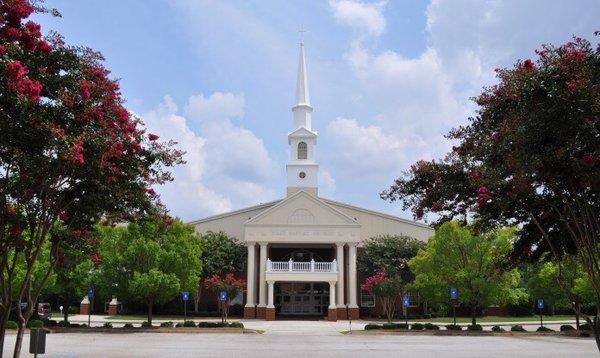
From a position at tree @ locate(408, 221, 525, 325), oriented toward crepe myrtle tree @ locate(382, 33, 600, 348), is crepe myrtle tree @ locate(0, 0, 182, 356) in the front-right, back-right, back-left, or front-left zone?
front-right

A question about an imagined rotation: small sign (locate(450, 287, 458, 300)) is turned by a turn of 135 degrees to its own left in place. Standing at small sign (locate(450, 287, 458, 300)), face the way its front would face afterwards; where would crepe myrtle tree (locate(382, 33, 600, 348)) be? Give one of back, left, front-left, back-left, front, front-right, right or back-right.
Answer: back-right

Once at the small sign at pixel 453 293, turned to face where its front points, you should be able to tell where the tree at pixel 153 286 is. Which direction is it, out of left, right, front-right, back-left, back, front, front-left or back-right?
right

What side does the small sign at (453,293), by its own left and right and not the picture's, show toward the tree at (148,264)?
right

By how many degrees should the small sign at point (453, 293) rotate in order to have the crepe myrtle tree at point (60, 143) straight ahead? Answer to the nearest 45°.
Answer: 0° — it already faces it

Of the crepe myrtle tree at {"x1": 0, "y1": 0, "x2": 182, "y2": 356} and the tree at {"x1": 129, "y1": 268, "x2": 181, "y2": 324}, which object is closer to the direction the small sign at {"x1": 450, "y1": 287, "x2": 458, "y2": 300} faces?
the crepe myrtle tree

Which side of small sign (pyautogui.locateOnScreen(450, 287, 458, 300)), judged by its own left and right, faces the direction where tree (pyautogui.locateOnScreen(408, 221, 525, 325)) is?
back

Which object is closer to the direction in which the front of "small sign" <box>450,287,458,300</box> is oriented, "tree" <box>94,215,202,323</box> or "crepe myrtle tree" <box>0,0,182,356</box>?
the crepe myrtle tree

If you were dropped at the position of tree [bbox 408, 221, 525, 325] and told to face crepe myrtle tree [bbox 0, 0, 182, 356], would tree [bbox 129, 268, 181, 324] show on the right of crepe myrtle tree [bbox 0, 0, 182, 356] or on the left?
right

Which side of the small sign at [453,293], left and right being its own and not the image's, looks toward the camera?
front
